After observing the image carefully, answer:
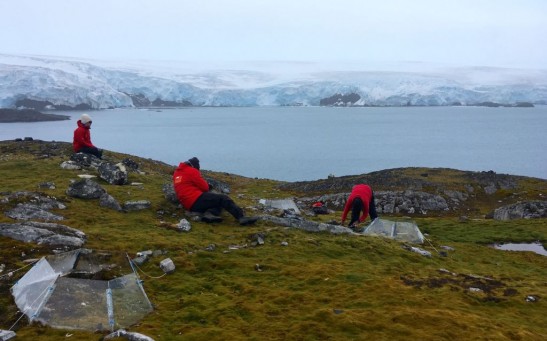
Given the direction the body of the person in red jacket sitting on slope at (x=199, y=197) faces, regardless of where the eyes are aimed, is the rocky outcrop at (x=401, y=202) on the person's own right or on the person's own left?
on the person's own left

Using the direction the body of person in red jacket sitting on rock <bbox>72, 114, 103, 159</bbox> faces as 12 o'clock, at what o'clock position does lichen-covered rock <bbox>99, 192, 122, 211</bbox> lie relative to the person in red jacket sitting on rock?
The lichen-covered rock is roughly at 3 o'clock from the person in red jacket sitting on rock.

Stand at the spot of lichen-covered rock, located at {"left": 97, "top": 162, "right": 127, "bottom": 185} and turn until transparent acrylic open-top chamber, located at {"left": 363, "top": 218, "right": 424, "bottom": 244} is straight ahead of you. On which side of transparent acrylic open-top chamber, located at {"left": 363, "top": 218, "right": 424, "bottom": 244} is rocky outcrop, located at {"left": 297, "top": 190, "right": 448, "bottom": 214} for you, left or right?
left

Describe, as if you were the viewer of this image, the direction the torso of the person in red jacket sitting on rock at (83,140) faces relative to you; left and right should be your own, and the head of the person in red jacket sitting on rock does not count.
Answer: facing to the right of the viewer

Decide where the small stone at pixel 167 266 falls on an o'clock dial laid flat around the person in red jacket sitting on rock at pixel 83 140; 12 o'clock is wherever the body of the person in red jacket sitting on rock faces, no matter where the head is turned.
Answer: The small stone is roughly at 3 o'clock from the person in red jacket sitting on rock.

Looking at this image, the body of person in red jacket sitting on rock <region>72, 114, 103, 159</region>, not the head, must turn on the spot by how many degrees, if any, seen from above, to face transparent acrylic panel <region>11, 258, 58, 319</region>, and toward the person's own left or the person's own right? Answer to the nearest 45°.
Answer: approximately 90° to the person's own right

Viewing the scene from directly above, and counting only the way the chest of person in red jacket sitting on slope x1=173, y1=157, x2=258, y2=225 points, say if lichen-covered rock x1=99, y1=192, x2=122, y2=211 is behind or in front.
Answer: behind

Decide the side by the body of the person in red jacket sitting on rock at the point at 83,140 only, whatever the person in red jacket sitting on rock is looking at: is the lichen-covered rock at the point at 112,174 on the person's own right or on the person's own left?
on the person's own right

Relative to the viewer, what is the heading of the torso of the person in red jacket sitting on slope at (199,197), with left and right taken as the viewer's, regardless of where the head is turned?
facing to the right of the viewer

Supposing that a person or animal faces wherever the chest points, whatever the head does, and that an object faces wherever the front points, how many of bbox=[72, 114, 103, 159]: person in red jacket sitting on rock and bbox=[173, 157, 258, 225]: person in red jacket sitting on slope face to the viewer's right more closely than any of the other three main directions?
2

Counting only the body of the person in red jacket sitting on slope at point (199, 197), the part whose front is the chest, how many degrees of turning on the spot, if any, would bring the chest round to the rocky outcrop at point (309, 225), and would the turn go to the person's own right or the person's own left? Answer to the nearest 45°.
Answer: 0° — they already face it

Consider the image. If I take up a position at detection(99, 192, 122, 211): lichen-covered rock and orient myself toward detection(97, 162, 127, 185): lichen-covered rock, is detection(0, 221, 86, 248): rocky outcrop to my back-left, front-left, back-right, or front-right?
back-left
